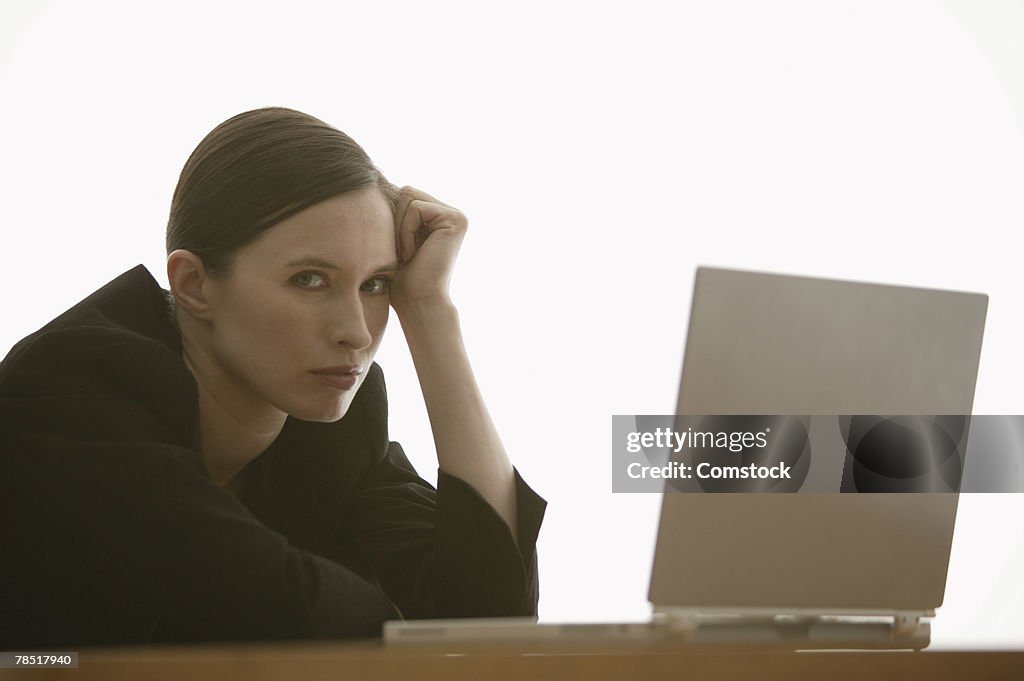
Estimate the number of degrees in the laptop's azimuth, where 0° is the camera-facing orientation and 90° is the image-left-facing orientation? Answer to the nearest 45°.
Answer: approximately 135°

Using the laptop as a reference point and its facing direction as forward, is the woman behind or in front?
in front

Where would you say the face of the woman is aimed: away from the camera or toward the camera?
toward the camera

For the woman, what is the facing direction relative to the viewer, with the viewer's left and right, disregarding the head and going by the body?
facing the viewer and to the right of the viewer

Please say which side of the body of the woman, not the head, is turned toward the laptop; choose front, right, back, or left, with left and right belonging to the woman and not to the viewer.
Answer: front

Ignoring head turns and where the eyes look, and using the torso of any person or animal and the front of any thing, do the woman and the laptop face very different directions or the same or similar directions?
very different directions
